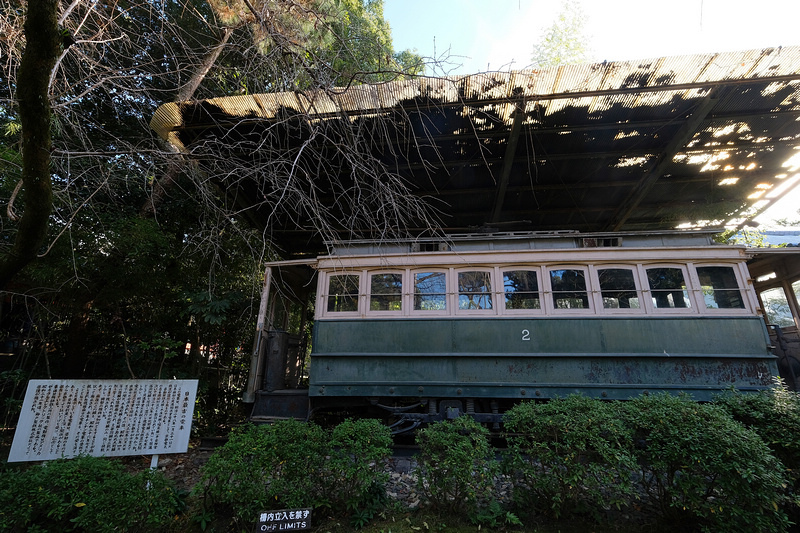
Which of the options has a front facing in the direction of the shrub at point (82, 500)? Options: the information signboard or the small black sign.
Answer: the information signboard

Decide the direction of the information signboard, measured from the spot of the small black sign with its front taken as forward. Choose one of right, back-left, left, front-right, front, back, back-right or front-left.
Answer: back-right

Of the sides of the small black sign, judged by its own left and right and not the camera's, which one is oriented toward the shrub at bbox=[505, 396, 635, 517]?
left

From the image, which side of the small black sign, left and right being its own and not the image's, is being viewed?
front

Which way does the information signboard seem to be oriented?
toward the camera

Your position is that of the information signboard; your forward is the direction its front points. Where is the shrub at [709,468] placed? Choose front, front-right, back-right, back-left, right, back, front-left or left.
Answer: front-left

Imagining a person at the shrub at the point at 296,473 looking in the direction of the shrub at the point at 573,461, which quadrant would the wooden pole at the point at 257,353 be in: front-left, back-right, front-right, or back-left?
back-left

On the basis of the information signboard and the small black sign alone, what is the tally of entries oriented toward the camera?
2
